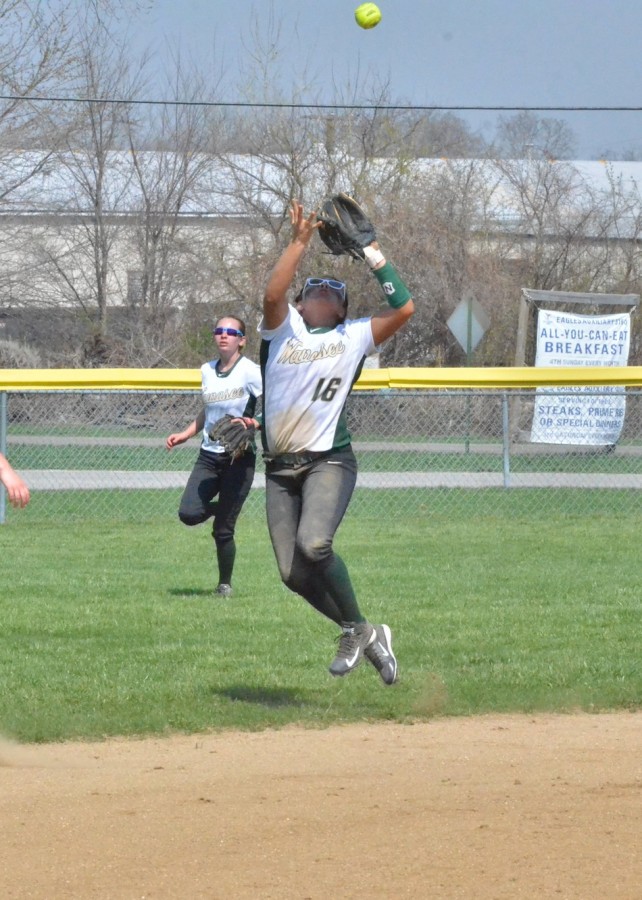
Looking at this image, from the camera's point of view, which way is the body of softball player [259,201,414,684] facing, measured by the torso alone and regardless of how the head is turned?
toward the camera

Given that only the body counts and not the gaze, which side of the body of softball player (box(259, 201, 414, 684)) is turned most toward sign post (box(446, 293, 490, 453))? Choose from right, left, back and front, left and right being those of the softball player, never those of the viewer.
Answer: back

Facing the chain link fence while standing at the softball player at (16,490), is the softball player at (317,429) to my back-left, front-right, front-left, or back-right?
front-right

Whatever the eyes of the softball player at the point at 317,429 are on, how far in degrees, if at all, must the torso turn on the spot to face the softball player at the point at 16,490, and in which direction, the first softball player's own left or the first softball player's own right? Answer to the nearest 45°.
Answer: approximately 45° to the first softball player's own right

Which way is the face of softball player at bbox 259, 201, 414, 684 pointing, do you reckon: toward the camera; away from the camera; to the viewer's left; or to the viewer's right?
toward the camera

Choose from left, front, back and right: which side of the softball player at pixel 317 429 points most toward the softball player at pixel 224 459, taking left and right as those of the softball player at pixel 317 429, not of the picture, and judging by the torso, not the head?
back

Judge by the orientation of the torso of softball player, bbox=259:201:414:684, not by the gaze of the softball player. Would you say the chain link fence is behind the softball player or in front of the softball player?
behind

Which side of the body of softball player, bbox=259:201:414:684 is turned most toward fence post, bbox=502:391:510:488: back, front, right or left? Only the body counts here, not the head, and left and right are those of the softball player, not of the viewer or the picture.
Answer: back

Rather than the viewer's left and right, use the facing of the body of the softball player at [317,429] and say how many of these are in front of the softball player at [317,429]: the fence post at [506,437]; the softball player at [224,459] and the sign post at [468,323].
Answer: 0

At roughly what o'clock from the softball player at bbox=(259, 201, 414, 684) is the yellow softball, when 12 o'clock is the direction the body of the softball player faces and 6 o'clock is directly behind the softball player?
The yellow softball is roughly at 6 o'clock from the softball player.

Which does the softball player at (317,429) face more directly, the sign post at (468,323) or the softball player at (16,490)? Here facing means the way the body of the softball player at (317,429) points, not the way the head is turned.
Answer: the softball player
